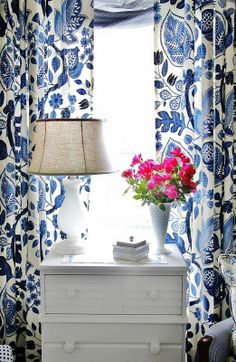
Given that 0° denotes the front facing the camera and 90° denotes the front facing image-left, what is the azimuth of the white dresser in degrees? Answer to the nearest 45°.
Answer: approximately 0°
